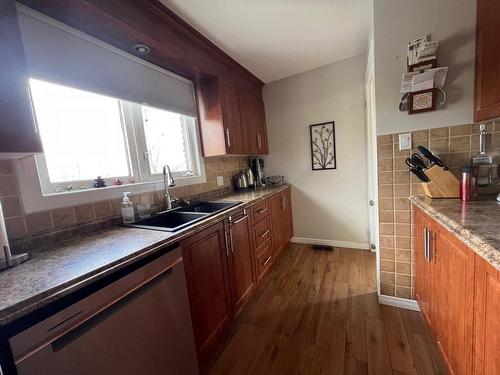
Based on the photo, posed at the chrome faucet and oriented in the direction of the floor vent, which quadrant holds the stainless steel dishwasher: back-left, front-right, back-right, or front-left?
back-right

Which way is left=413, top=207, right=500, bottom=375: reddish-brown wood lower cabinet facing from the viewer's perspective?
to the viewer's left

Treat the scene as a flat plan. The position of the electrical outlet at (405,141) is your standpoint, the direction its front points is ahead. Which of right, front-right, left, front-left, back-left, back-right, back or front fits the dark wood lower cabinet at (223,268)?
front-right

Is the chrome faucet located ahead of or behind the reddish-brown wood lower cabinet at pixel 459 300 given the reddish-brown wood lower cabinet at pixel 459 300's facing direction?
ahead

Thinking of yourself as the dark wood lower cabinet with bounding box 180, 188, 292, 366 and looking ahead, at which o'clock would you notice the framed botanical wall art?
The framed botanical wall art is roughly at 9 o'clock from the dark wood lower cabinet.

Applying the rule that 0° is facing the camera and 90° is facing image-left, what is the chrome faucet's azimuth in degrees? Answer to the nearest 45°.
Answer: approximately 315°

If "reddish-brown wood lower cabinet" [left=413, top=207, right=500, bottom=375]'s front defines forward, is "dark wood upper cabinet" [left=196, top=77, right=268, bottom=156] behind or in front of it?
in front

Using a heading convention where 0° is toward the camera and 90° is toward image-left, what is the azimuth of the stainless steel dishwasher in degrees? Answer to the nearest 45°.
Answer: approximately 315°
